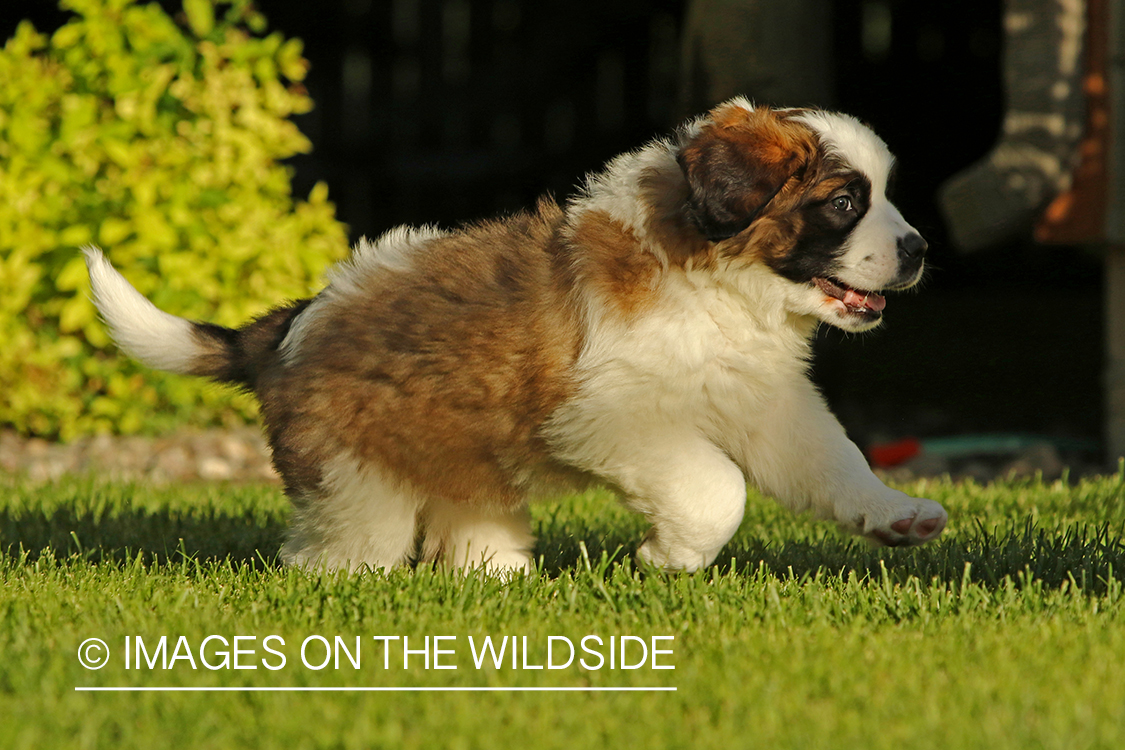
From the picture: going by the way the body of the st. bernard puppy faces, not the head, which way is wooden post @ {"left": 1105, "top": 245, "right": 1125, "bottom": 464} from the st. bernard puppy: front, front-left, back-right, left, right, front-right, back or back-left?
front-left

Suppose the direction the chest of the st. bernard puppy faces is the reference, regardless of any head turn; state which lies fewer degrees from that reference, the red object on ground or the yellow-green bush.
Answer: the red object on ground

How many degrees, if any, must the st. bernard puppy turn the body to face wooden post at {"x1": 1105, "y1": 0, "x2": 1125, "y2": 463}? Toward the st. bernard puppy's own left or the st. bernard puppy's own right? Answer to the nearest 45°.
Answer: approximately 45° to the st. bernard puppy's own left

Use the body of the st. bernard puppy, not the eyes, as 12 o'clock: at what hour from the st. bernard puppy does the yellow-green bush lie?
The yellow-green bush is roughly at 8 o'clock from the st. bernard puppy.

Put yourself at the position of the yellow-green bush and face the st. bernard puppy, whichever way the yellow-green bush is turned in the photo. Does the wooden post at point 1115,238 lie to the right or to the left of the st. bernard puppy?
left

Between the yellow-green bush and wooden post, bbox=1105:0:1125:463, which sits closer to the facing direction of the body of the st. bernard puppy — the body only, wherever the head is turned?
the wooden post

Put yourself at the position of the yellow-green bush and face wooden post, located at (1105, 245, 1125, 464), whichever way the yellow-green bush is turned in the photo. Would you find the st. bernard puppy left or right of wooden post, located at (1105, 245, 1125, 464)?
right

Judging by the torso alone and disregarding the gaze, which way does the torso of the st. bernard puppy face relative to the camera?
to the viewer's right

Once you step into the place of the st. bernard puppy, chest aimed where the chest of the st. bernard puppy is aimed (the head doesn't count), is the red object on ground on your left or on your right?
on your left

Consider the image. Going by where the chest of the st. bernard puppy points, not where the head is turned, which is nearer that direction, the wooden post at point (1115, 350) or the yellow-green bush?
the wooden post
